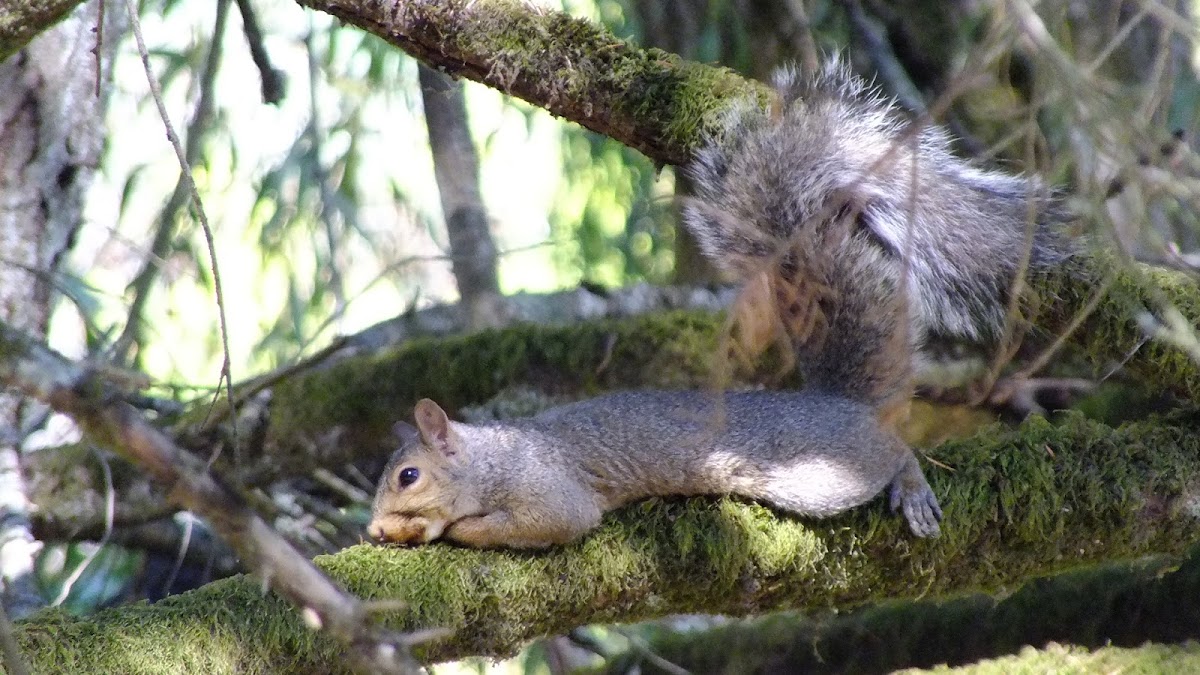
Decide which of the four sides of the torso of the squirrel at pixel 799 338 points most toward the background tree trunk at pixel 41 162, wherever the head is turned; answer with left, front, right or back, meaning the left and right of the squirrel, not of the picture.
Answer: front

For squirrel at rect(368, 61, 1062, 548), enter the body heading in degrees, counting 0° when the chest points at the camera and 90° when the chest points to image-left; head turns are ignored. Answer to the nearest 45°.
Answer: approximately 90°

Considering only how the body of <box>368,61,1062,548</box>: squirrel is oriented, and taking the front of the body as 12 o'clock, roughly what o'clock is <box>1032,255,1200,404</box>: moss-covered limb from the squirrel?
The moss-covered limb is roughly at 6 o'clock from the squirrel.
